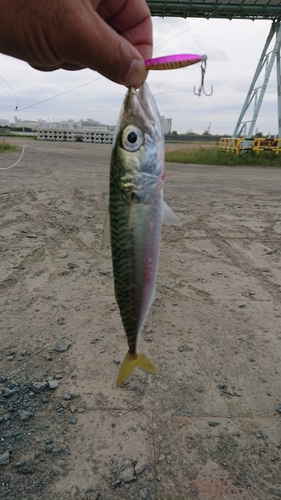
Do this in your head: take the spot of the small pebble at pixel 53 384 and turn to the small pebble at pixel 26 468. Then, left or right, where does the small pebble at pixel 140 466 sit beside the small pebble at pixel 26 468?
left

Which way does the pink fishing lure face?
to the viewer's left
